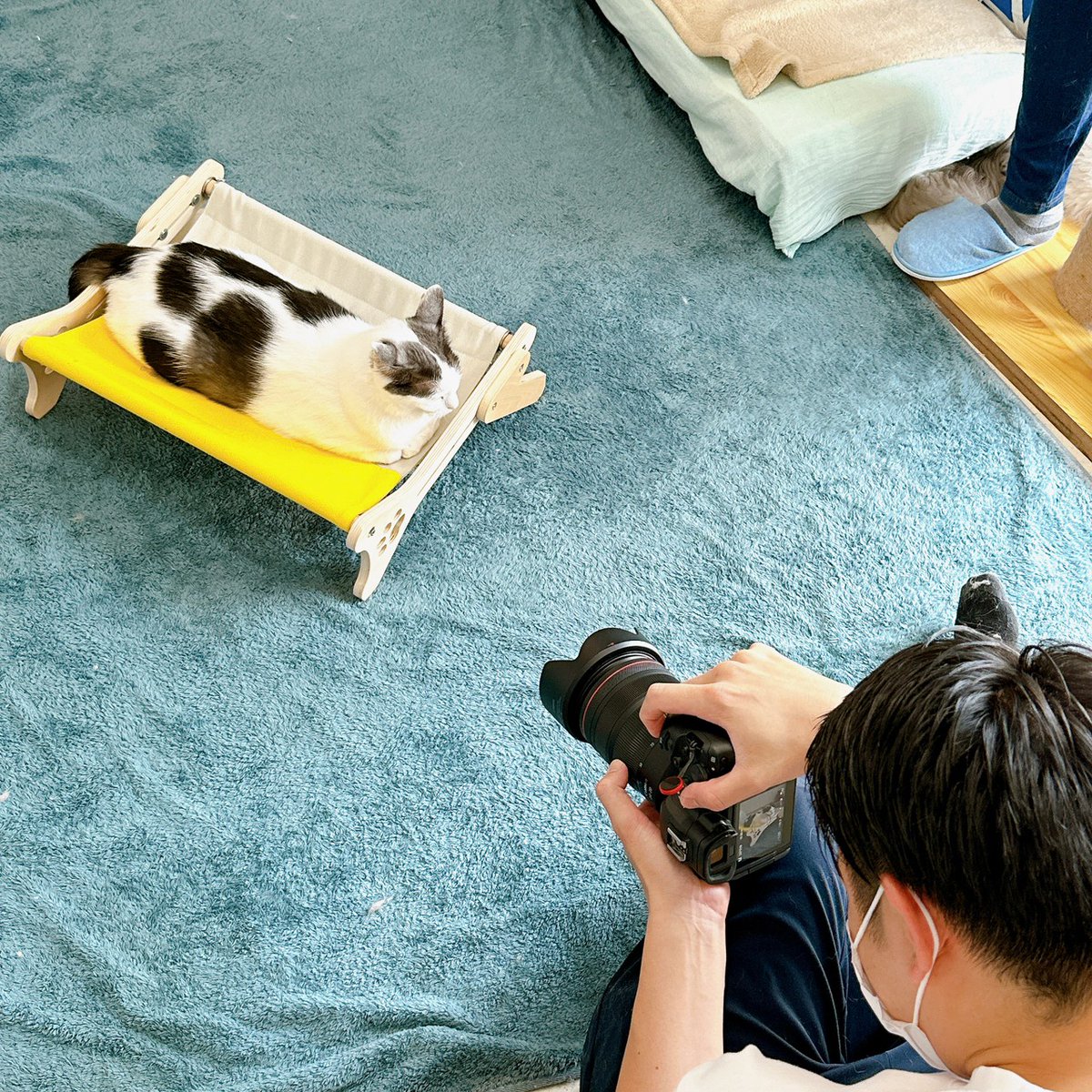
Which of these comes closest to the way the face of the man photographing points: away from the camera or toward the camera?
away from the camera

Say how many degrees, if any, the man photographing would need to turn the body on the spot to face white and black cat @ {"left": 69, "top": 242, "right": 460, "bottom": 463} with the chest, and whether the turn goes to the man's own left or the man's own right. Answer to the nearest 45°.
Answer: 0° — they already face it

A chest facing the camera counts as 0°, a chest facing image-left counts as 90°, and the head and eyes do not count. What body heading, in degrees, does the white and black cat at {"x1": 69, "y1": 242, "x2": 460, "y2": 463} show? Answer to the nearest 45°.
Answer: approximately 315°

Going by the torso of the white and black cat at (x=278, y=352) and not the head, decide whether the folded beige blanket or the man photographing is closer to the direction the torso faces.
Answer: the man photographing

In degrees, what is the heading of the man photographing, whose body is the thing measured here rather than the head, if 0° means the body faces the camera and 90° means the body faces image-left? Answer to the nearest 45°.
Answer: approximately 135°

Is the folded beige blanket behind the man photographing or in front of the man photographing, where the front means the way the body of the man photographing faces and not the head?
in front
